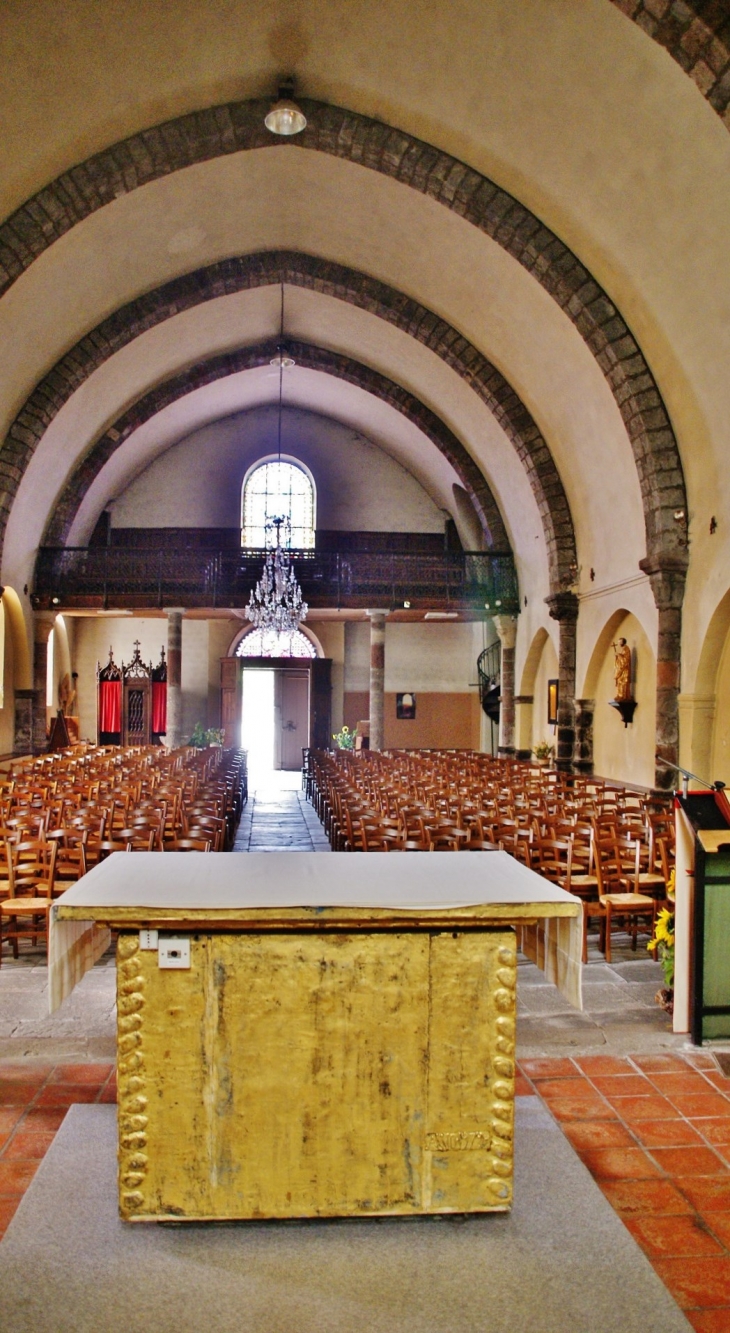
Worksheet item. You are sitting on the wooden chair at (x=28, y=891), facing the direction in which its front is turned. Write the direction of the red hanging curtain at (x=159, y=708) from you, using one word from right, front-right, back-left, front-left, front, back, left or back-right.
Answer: back

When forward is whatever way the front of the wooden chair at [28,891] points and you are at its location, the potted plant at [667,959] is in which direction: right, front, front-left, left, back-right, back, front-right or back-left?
front-left

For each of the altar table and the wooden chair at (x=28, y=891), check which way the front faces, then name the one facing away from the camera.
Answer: the altar table

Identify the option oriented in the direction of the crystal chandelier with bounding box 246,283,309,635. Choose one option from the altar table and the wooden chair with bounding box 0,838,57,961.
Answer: the altar table

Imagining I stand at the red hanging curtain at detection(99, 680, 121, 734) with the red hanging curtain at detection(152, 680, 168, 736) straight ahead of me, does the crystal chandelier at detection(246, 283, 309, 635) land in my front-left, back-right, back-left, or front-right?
front-right

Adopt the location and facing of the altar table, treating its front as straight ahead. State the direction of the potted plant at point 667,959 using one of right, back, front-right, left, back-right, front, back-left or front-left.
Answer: front-right

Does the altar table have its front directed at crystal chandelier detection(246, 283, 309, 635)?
yes

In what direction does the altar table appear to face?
away from the camera

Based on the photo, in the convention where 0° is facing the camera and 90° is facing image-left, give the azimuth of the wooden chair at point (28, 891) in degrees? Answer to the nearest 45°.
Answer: approximately 0°

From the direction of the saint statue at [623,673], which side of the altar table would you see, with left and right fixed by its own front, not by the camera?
front

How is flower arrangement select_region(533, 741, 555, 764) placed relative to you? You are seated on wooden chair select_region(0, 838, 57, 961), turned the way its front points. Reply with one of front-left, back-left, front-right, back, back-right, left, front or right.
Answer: back-left

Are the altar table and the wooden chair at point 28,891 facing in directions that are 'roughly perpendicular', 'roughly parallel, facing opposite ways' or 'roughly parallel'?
roughly parallel, facing opposite ways

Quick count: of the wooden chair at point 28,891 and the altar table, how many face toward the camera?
1

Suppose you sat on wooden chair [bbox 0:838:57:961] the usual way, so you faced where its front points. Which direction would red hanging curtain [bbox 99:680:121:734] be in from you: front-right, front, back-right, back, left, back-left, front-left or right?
back

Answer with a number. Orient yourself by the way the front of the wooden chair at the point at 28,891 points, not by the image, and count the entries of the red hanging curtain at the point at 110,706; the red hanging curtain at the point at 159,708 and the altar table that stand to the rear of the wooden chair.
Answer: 2

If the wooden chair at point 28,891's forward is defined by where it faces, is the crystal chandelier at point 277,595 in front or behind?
behind

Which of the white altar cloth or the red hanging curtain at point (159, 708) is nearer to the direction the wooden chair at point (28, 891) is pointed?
the white altar cloth
